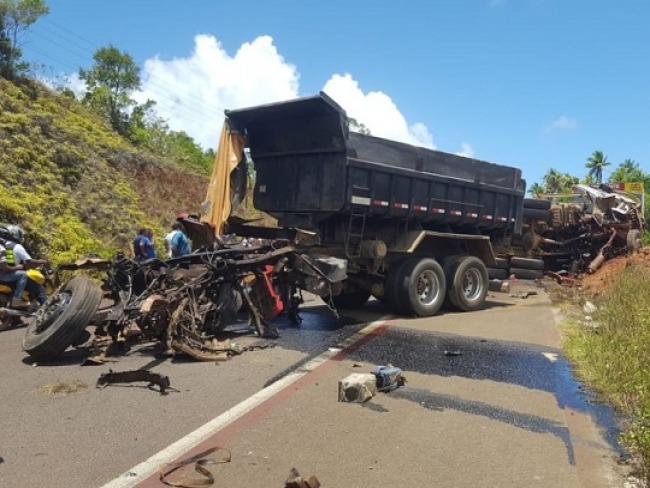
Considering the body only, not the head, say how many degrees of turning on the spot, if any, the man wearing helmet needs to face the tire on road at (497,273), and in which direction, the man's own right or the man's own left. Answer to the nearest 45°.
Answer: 0° — they already face it

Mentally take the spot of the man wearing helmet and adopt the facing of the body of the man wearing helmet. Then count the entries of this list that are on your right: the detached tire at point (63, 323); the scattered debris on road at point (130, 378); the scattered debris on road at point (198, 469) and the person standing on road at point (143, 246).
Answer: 3

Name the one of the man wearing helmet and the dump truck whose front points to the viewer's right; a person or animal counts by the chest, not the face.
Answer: the man wearing helmet

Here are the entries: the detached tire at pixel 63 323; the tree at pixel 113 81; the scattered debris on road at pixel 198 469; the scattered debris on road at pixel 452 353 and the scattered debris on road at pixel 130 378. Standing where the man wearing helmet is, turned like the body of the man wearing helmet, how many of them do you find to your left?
1

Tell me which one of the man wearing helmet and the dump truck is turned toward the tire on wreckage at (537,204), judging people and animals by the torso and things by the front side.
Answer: the man wearing helmet

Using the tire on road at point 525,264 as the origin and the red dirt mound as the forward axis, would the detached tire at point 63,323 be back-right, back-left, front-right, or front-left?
back-right

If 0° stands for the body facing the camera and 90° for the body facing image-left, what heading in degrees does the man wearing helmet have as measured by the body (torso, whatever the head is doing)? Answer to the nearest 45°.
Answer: approximately 270°

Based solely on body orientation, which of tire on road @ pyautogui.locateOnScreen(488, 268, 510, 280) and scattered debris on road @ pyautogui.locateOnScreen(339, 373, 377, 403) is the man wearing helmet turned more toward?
the tire on road

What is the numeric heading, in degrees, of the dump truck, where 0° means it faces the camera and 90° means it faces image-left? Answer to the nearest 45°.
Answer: approximately 45°

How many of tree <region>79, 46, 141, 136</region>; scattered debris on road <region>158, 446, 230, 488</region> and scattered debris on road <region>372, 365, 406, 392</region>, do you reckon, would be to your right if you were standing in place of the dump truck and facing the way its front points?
1

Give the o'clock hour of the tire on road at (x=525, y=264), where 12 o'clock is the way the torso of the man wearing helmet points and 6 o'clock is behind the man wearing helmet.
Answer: The tire on road is roughly at 12 o'clock from the man wearing helmet.

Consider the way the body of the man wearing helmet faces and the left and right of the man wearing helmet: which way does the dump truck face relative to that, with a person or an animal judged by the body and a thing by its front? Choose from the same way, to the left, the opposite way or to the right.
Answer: the opposite way

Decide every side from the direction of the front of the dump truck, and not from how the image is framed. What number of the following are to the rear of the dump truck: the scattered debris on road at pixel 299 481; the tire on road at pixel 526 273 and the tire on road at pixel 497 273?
2

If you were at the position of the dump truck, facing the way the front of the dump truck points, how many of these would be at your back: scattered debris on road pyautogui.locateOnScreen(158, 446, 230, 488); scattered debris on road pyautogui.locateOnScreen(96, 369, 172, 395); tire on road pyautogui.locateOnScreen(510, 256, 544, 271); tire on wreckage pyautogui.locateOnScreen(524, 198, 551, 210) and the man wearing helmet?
2

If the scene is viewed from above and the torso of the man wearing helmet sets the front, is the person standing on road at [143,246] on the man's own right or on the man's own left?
on the man's own left

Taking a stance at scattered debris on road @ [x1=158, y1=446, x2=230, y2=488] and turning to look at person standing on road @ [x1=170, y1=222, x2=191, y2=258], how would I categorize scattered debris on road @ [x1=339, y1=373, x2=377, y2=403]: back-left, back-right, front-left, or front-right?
front-right

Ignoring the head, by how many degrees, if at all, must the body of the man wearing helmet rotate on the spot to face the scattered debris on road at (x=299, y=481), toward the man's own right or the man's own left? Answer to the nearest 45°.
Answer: approximately 90° to the man's own right
